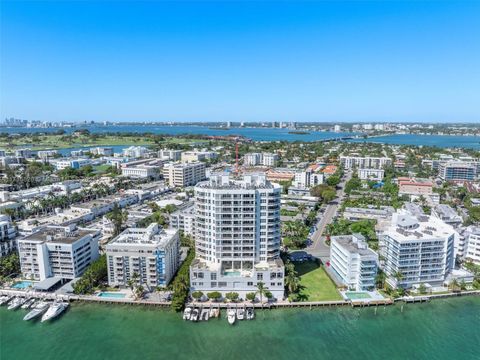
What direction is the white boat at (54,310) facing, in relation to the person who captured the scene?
facing the viewer and to the left of the viewer

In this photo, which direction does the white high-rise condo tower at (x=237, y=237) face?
toward the camera

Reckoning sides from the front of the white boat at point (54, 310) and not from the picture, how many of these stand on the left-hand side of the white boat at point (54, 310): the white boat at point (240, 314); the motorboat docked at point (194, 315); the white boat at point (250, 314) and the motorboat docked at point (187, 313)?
4

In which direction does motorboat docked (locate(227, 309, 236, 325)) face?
toward the camera

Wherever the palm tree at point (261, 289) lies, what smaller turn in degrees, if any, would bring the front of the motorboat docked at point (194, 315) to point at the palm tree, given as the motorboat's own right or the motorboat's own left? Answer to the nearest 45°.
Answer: approximately 90° to the motorboat's own left

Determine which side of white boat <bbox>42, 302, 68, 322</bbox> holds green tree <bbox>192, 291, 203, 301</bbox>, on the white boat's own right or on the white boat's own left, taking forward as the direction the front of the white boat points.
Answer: on the white boat's own left

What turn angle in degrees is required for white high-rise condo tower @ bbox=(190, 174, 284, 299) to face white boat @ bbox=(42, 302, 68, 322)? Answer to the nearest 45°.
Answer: approximately 90° to its right

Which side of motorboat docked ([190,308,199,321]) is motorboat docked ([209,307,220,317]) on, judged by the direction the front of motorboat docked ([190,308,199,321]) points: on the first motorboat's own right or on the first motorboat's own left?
on the first motorboat's own left

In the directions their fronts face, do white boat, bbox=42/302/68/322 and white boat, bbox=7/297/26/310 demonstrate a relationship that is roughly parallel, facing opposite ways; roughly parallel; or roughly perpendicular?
roughly parallel

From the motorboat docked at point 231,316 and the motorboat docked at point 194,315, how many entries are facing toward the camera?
2

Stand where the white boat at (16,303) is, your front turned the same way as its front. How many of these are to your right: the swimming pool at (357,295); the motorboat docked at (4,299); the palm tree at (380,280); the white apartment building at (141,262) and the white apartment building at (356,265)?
1

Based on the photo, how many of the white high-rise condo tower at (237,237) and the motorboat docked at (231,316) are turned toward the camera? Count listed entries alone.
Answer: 2

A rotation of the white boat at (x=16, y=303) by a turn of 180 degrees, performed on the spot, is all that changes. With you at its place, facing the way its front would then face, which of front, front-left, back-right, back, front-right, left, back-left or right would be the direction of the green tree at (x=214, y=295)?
right
